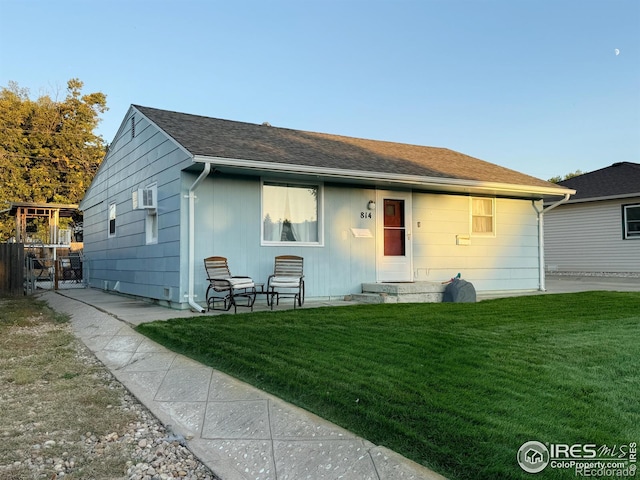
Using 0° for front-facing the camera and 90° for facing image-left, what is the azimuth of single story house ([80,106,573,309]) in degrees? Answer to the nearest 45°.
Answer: approximately 315°

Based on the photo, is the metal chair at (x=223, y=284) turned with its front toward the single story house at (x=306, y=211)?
no

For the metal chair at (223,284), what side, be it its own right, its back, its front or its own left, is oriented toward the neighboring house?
left

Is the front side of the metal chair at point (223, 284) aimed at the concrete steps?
no

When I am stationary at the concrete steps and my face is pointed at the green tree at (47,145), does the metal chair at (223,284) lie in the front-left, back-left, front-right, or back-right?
front-left

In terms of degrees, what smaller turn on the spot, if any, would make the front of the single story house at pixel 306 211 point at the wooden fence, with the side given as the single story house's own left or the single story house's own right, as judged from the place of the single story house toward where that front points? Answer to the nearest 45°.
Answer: approximately 135° to the single story house's own right

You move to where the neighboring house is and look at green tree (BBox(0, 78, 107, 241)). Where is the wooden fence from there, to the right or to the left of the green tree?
left

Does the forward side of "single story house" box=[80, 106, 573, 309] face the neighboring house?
no

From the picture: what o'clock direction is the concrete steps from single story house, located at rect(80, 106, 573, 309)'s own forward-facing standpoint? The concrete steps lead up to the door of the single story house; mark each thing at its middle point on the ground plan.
The concrete steps is roughly at 11 o'clock from the single story house.

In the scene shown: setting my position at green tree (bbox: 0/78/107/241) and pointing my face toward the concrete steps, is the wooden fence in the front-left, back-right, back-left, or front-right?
front-right

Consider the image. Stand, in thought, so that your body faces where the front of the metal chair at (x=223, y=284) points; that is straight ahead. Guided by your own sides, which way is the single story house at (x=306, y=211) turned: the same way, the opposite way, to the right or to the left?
the same way

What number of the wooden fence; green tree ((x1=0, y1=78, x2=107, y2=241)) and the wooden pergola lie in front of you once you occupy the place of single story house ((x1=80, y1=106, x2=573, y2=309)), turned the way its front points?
0

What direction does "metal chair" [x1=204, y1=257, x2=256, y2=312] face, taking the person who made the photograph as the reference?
facing the viewer and to the right of the viewer

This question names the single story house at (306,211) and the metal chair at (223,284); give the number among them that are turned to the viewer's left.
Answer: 0
